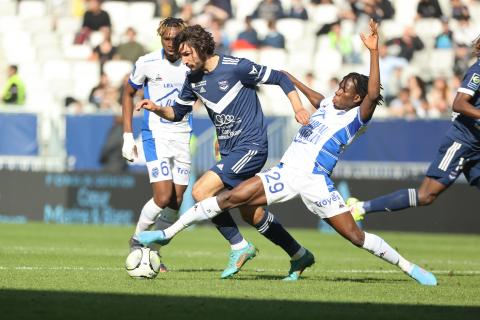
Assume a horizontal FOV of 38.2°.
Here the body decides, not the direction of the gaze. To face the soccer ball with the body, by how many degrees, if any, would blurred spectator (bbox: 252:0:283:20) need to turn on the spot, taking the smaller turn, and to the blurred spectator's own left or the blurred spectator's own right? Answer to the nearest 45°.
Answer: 0° — they already face it

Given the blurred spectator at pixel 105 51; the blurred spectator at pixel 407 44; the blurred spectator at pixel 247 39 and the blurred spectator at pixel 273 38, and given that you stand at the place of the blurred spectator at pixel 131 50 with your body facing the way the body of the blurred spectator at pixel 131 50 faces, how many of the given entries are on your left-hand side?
3

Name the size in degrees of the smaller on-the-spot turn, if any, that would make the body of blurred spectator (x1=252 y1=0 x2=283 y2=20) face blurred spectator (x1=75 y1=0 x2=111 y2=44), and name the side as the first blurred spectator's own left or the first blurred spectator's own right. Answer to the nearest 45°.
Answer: approximately 90° to the first blurred spectator's own right

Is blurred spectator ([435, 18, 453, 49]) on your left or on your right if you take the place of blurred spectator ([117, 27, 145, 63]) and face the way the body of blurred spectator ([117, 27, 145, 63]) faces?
on your left

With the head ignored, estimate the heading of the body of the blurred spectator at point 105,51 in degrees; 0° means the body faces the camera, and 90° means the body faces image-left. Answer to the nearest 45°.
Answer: approximately 0°

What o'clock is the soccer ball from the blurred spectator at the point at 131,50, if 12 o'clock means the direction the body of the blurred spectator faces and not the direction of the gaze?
The soccer ball is roughly at 12 o'clock from the blurred spectator.

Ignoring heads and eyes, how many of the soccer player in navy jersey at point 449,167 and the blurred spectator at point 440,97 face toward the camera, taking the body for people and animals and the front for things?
1

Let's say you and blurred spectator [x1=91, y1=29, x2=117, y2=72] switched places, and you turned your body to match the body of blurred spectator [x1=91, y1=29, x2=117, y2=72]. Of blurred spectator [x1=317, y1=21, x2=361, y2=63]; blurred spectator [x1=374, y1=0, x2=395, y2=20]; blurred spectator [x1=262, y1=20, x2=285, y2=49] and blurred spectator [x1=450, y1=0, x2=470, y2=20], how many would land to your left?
4

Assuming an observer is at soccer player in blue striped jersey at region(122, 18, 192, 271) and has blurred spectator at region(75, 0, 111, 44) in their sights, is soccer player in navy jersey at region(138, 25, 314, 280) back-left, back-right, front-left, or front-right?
back-right

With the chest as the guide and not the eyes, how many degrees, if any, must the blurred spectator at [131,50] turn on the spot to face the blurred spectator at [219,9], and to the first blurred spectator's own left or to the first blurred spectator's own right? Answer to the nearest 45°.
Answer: approximately 135° to the first blurred spectator's own left
